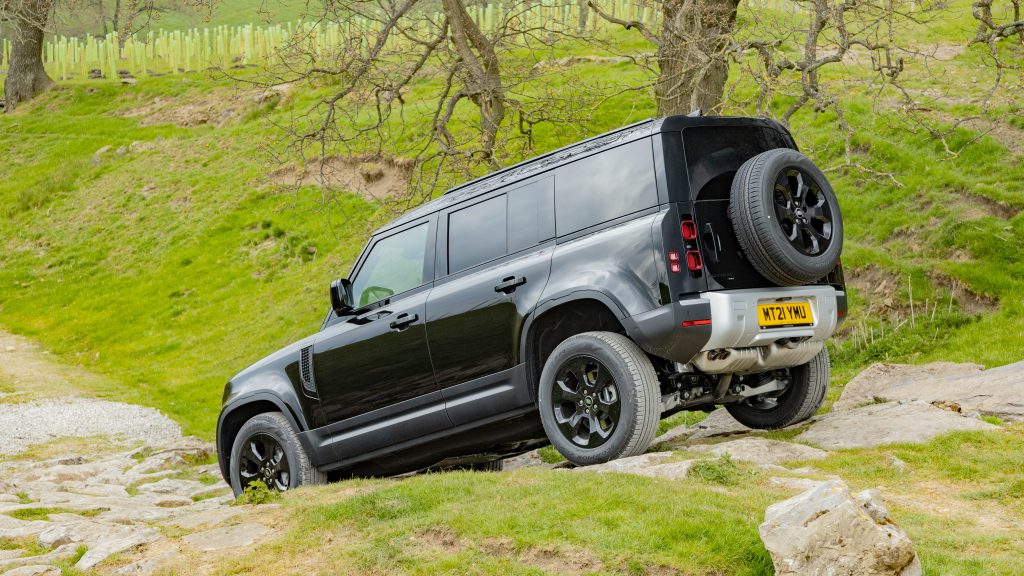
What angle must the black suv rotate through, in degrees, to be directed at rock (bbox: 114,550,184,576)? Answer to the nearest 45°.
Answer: approximately 90° to its left

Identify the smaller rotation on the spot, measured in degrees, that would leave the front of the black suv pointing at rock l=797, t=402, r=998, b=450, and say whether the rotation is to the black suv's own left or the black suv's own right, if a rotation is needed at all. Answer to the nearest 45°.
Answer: approximately 135° to the black suv's own right

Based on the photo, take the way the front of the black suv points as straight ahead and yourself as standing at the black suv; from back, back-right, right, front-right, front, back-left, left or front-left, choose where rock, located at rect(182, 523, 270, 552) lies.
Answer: left

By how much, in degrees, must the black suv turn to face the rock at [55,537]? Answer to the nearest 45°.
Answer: approximately 45° to its left

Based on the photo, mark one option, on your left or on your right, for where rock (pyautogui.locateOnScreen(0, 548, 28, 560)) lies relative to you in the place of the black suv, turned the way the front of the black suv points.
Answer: on your left

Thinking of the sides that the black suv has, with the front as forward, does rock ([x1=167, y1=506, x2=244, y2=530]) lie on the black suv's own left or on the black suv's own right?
on the black suv's own left

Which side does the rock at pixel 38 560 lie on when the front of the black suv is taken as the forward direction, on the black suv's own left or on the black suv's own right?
on the black suv's own left

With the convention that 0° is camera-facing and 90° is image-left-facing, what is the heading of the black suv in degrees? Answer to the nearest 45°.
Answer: approximately 135°
